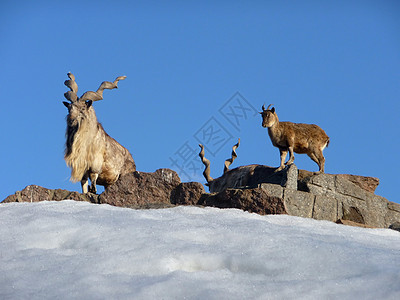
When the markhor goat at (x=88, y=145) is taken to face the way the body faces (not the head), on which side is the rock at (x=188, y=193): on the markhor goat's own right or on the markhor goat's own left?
on the markhor goat's own left

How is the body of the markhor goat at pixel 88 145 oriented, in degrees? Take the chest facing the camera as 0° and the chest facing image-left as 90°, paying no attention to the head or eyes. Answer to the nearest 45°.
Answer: approximately 45°

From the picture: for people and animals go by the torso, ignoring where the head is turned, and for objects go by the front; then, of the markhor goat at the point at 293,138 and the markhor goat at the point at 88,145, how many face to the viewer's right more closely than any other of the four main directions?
0

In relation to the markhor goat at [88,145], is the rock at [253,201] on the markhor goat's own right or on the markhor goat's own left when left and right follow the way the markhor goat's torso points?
on the markhor goat's own left

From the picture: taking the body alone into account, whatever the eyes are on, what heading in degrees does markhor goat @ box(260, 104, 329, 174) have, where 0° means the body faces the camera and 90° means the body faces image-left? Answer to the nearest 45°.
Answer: approximately 90°

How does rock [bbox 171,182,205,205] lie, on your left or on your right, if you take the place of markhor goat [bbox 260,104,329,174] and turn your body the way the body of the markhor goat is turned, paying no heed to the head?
on your left

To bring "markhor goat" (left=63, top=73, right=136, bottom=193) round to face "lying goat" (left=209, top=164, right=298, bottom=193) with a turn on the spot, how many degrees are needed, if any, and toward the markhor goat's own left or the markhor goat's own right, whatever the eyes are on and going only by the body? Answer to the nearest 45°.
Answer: approximately 135° to the markhor goat's own left

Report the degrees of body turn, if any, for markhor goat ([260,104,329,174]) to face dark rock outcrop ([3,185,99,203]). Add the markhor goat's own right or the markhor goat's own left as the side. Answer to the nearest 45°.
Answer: approximately 45° to the markhor goat's own left
